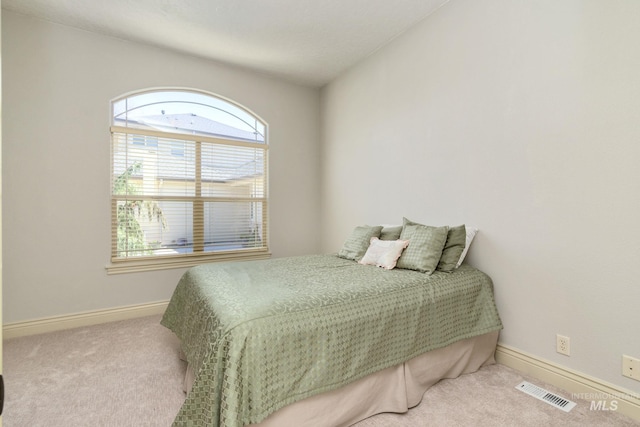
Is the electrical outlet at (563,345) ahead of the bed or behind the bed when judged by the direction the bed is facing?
behind

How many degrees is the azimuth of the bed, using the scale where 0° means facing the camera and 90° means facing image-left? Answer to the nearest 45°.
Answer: approximately 45°
